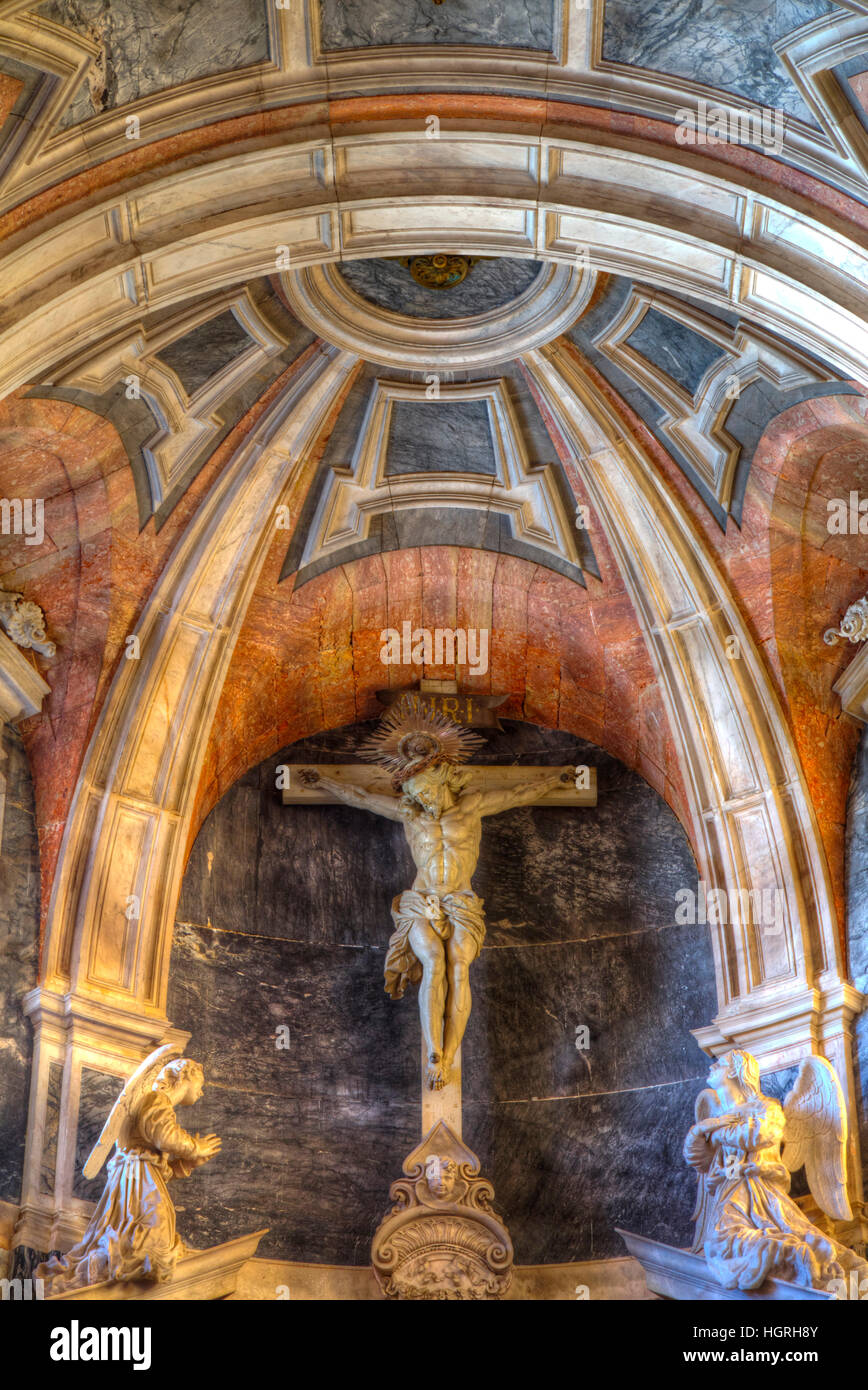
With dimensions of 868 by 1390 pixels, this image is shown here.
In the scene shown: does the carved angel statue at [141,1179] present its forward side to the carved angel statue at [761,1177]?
yes

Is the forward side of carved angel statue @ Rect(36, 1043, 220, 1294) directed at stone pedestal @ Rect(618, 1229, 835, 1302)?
yes

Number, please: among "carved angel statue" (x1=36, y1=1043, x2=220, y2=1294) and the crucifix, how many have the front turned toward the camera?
1

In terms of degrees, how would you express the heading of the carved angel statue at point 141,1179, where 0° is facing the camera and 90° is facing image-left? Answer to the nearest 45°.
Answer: approximately 270°

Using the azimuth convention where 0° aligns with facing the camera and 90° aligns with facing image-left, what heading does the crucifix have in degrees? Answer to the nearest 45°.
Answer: approximately 0°

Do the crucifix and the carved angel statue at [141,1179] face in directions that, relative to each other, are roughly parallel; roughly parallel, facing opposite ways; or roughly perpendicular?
roughly perpendicular

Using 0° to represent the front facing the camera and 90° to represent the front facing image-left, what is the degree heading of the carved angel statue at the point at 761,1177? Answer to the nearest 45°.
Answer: approximately 45°
